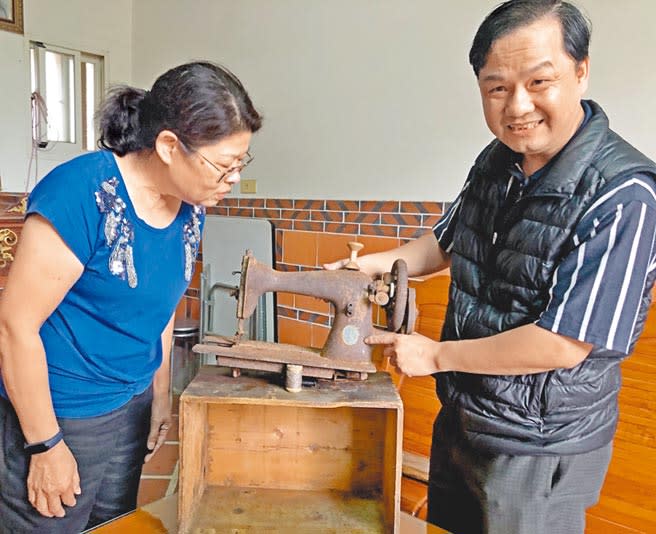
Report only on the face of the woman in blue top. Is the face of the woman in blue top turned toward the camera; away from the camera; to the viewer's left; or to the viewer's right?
to the viewer's right

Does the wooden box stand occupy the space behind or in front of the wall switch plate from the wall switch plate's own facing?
in front

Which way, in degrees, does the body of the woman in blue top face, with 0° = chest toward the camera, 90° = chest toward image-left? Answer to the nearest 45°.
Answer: approximately 315°

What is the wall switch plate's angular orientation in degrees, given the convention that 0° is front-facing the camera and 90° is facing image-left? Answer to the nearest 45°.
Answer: approximately 0°

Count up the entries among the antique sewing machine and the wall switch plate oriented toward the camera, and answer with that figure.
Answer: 2

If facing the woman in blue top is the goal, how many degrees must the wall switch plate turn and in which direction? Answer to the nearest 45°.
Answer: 0° — it already faces them

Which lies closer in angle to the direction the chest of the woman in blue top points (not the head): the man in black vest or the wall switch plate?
the man in black vest

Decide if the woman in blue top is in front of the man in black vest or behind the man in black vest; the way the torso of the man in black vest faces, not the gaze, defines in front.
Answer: in front
